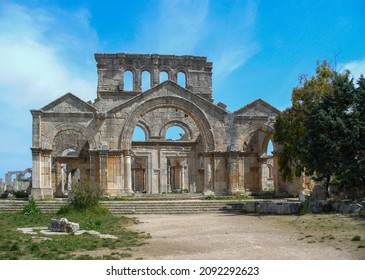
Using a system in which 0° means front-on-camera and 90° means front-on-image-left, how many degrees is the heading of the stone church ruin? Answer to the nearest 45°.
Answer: approximately 0°

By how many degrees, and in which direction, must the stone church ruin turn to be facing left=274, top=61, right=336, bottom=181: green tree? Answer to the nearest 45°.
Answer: approximately 45° to its left

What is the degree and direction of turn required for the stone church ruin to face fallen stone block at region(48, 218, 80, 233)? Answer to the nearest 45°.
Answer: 0° — it already faces it

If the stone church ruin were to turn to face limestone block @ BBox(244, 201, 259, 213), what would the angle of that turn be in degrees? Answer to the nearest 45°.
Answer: approximately 45° to its left

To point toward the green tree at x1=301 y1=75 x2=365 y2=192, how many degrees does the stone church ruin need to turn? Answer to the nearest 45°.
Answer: approximately 45° to its left
